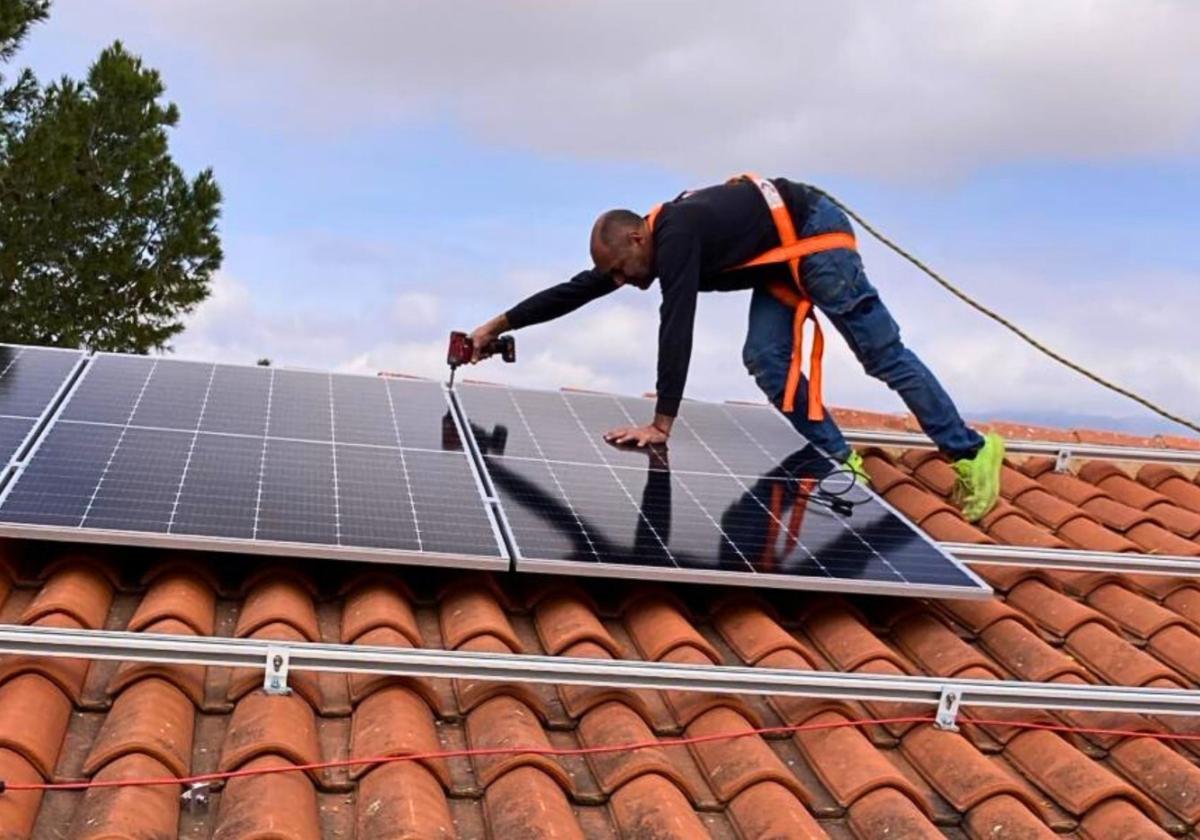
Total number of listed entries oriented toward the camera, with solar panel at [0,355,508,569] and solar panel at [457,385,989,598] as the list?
2

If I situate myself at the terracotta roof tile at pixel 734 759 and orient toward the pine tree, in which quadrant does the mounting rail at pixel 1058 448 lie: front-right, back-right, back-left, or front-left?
front-right

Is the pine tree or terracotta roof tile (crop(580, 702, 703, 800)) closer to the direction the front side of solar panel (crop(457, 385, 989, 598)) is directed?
the terracotta roof tile

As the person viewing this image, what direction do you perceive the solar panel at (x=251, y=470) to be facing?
facing the viewer

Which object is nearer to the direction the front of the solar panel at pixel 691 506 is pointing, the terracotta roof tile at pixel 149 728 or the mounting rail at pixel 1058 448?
the terracotta roof tile

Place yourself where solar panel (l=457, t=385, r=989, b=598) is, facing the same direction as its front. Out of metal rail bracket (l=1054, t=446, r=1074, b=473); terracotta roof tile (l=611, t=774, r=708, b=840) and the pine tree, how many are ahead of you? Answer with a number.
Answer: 1

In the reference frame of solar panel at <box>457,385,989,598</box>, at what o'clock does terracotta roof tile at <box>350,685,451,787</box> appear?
The terracotta roof tile is roughly at 1 o'clock from the solar panel.

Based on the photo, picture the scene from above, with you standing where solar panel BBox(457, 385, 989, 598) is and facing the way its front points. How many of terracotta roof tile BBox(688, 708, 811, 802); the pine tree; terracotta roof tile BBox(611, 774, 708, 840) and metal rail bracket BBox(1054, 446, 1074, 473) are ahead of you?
2

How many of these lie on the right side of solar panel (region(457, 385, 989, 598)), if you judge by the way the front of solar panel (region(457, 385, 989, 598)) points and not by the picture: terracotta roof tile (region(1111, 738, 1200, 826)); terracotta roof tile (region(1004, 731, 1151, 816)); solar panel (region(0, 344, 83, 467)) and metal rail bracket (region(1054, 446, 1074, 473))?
1

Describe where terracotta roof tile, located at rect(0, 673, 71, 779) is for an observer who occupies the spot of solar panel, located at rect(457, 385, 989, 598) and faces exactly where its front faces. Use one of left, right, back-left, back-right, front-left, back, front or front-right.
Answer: front-right

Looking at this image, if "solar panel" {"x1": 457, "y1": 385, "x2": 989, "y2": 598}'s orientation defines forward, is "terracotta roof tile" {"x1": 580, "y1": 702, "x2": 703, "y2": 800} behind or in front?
in front

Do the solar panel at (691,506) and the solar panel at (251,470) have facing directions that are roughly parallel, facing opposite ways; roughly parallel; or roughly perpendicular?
roughly parallel

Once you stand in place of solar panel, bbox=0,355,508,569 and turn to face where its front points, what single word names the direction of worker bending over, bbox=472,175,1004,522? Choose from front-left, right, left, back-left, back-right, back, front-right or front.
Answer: left

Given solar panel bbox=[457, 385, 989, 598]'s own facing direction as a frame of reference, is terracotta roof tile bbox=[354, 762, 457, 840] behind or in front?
in front

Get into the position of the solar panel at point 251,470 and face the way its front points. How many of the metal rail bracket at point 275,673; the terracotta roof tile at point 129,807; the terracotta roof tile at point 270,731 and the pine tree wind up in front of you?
3

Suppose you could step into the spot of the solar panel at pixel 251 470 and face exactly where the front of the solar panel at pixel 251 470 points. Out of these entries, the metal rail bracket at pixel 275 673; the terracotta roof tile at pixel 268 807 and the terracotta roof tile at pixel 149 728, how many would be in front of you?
3

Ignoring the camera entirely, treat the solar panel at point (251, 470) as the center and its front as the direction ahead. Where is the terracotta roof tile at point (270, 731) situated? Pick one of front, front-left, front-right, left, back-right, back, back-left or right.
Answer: front

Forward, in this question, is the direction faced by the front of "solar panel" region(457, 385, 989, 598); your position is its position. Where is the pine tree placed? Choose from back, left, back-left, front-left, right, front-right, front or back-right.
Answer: back-right

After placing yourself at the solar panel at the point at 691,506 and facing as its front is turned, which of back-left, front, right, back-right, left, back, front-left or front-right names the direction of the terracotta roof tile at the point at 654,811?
front
